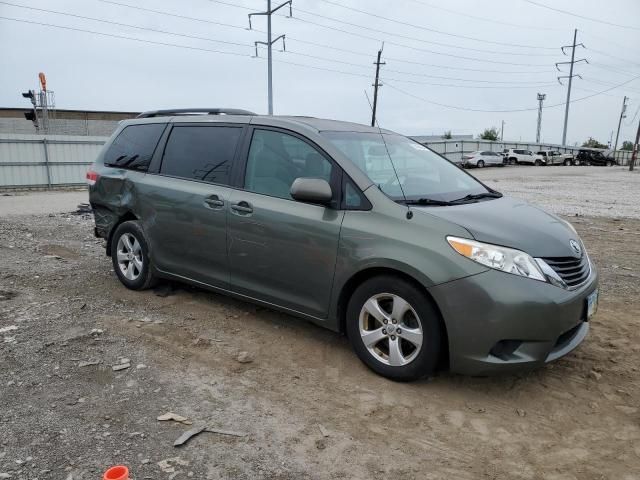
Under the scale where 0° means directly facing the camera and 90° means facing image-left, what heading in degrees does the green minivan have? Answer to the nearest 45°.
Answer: approximately 315°

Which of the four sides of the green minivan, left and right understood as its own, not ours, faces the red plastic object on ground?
right

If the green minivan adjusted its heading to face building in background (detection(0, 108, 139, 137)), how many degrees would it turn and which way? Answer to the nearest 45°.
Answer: approximately 180°

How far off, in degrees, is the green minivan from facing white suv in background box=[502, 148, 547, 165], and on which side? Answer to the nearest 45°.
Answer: approximately 135° to its left

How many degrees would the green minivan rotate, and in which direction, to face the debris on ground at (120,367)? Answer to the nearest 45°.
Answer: approximately 135° to its right

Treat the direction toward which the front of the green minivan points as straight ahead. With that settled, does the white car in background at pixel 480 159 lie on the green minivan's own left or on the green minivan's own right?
on the green minivan's own left

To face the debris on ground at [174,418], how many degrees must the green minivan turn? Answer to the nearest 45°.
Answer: approximately 90° to its right

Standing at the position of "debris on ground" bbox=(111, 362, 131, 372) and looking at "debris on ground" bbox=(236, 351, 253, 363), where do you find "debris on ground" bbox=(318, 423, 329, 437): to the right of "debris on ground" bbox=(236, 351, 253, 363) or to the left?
right
